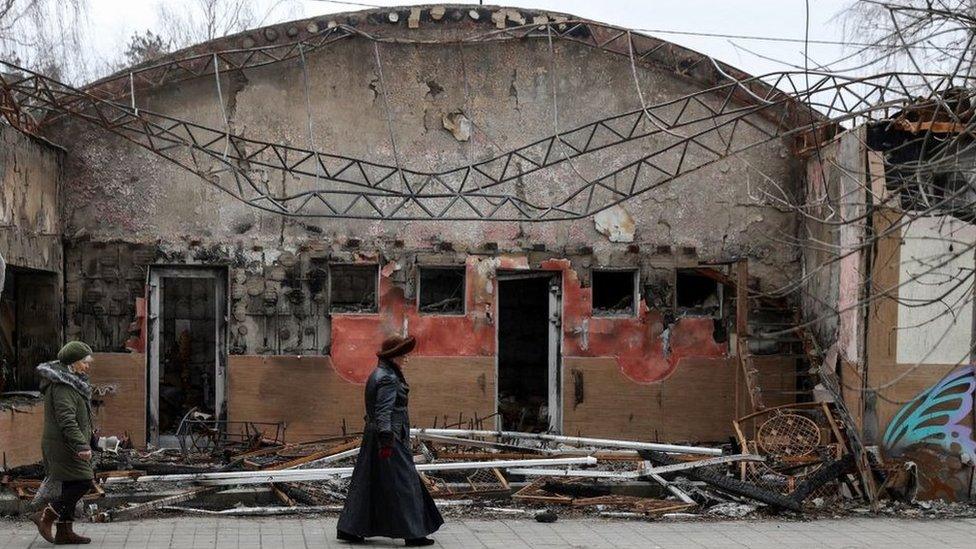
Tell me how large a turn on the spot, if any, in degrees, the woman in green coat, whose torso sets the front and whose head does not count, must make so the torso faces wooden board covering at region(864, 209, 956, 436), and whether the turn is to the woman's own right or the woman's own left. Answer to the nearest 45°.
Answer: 0° — they already face it

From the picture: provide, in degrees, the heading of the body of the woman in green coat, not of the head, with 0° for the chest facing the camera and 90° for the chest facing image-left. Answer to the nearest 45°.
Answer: approximately 270°

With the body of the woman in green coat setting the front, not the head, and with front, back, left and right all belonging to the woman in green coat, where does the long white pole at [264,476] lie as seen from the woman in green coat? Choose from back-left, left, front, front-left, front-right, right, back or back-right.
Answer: front-left

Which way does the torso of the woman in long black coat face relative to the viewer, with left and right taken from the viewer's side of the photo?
facing to the right of the viewer

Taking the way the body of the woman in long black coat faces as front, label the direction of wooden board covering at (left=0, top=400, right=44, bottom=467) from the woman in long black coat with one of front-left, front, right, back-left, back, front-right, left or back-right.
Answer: back-left

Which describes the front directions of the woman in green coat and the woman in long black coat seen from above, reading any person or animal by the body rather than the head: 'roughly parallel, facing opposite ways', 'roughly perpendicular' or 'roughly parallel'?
roughly parallel

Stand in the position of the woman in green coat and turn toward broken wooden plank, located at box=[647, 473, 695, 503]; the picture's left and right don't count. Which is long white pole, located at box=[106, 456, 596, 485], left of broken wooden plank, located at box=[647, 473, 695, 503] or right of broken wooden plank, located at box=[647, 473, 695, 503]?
left

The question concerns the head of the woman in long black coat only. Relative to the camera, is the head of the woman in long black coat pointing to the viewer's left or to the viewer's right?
to the viewer's right
